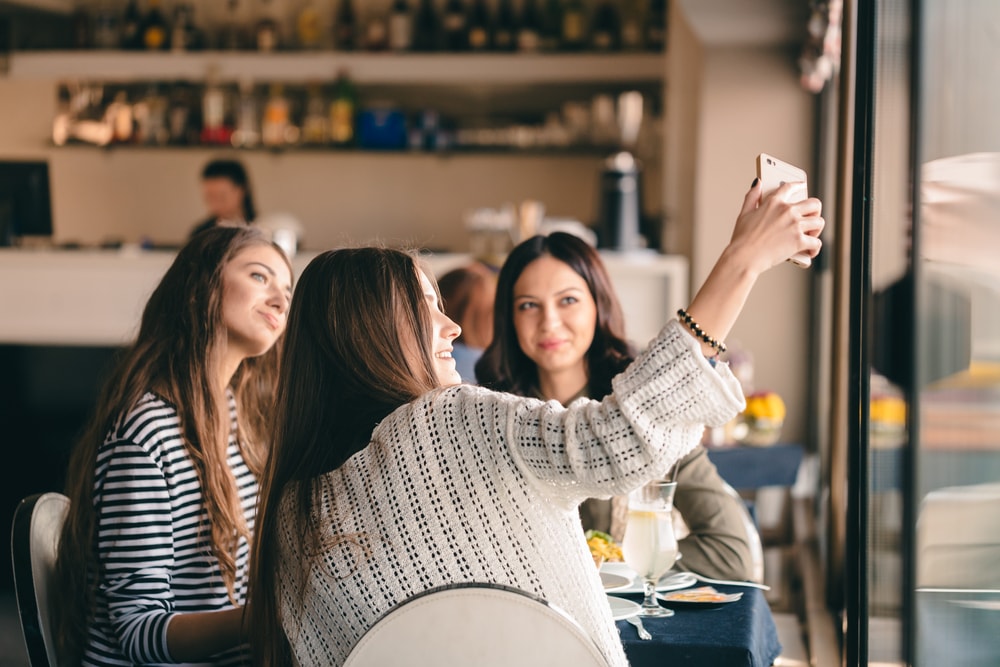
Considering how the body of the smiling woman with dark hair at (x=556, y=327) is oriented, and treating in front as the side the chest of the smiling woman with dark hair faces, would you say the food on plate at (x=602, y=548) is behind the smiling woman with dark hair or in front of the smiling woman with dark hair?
in front

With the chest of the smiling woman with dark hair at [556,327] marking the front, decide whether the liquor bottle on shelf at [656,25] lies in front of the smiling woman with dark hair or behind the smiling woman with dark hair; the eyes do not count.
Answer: behind

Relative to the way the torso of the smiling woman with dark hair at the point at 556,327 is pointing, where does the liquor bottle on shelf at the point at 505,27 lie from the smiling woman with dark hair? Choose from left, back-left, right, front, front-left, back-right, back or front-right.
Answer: back

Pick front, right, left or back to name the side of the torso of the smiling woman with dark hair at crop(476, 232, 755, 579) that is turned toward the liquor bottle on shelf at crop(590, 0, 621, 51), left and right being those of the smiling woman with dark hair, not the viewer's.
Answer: back

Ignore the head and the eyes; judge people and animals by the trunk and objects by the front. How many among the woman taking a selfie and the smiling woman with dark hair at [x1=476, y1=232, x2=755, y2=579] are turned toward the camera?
1

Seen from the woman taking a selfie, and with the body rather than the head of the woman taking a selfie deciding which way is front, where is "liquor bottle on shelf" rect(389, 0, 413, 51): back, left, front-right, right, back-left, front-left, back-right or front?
front-left

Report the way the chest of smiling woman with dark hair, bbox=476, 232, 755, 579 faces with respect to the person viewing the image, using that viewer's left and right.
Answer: facing the viewer

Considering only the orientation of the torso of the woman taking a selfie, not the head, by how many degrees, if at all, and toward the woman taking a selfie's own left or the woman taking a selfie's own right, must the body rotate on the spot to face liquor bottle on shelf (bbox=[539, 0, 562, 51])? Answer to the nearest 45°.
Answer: approximately 45° to the woman taking a selfie's own left

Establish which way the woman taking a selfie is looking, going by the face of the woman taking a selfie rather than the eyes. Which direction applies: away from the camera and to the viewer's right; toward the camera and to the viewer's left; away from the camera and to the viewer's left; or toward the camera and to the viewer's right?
away from the camera and to the viewer's right

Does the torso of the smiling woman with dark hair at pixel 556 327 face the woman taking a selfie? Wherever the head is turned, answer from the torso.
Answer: yes

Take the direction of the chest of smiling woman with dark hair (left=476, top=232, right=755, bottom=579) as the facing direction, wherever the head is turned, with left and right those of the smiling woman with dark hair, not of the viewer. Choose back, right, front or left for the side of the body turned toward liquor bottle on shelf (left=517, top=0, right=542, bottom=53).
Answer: back

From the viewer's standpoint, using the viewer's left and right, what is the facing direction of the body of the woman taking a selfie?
facing away from the viewer and to the right of the viewer

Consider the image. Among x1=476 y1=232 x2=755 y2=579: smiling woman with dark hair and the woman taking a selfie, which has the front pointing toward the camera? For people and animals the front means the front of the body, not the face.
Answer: the smiling woman with dark hair
